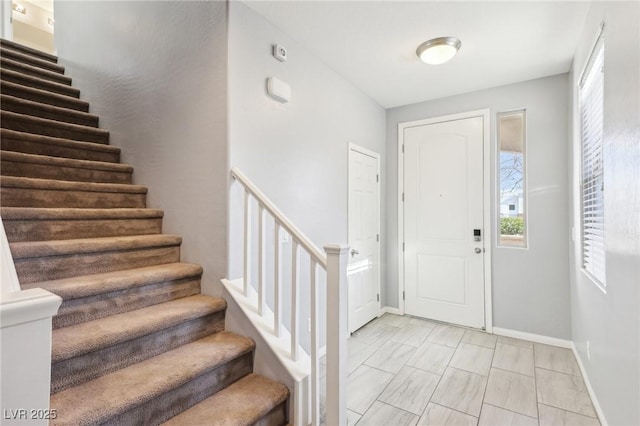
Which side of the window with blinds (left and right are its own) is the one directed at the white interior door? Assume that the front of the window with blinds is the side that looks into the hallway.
front

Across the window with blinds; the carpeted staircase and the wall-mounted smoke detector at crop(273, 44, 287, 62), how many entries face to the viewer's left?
1

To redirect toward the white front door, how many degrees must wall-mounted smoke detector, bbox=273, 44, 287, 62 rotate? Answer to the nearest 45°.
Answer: approximately 90° to its left

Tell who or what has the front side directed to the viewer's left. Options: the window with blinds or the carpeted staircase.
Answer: the window with blinds

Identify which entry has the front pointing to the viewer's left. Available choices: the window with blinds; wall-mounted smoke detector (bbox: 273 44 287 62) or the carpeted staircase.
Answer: the window with blinds

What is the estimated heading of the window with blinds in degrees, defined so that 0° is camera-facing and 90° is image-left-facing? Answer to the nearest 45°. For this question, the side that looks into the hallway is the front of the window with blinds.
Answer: approximately 90°

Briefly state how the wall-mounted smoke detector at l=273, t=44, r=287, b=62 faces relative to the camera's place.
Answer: facing the viewer and to the right of the viewer
